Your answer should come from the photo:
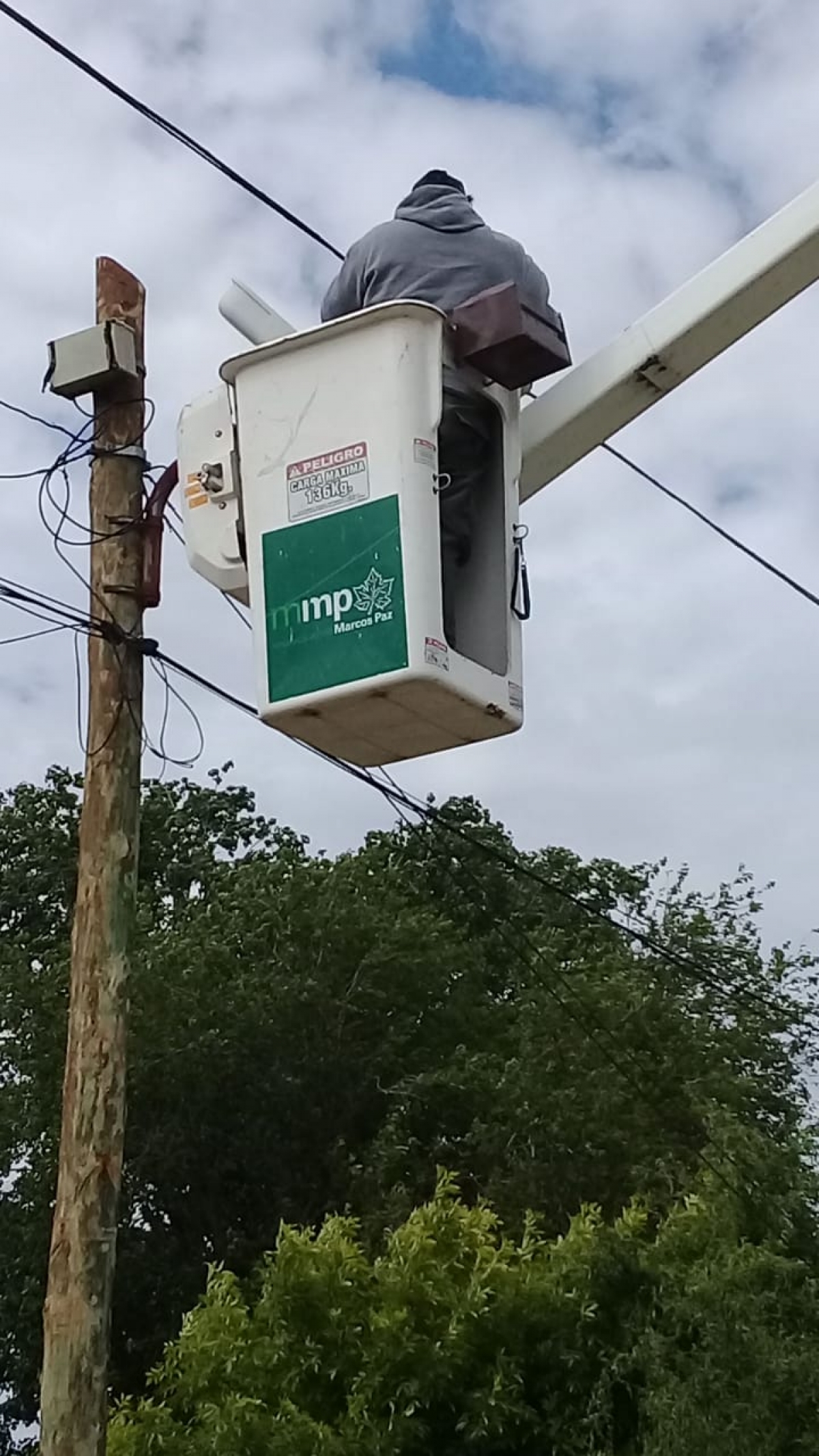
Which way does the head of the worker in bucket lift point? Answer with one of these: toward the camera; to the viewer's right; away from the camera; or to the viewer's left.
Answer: away from the camera

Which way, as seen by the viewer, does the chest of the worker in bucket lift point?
away from the camera

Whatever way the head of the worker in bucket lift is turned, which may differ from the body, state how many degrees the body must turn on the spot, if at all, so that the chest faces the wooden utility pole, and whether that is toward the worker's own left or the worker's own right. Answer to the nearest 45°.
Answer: approximately 45° to the worker's own left

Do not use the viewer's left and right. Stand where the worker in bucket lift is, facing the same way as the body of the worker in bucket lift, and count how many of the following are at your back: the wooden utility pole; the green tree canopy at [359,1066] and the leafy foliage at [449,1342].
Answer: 0

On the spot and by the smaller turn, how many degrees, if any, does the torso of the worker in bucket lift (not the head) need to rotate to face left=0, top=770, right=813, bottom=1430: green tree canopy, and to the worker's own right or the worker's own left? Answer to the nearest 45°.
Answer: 0° — they already face it
